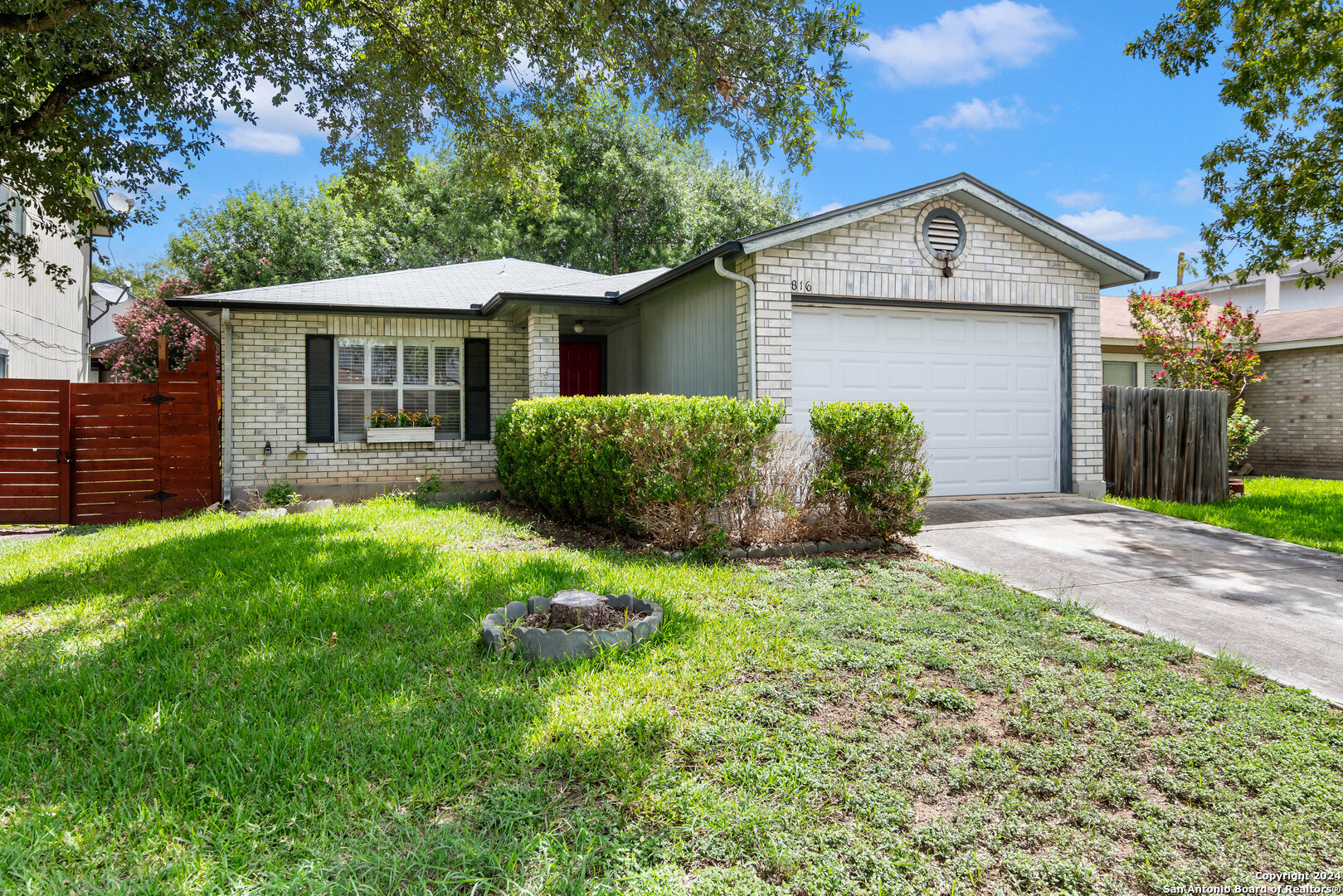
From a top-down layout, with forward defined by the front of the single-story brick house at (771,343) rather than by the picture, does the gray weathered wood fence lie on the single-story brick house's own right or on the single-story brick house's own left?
on the single-story brick house's own left

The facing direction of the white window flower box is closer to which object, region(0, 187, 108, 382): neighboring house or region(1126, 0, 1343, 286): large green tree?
the large green tree

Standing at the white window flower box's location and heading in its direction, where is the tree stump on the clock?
The tree stump is roughly at 12 o'clock from the white window flower box.

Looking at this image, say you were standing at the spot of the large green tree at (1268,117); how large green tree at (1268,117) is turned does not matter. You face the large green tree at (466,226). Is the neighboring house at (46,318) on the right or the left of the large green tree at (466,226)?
left

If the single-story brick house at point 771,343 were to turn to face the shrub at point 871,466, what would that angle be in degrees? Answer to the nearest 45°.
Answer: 0° — it already faces it

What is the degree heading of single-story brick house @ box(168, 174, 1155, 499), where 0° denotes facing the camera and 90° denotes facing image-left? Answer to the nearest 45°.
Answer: approximately 0°

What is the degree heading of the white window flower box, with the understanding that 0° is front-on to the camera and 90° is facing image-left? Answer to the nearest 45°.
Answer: approximately 0°
